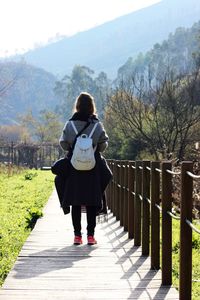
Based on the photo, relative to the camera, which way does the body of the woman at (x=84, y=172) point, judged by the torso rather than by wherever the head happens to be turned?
away from the camera

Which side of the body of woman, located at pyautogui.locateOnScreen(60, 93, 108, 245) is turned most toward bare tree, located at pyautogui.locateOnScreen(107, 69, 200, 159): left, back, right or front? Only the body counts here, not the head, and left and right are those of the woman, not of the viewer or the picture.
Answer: front
